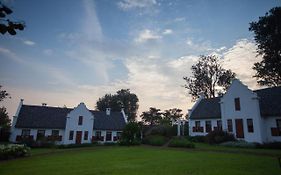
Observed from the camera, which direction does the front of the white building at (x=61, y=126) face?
facing the viewer and to the right of the viewer

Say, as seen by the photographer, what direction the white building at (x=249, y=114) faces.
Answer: facing the viewer and to the left of the viewer

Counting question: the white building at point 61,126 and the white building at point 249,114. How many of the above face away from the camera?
0

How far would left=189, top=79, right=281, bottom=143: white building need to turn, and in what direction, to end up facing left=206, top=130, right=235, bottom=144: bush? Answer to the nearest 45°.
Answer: approximately 45° to its right

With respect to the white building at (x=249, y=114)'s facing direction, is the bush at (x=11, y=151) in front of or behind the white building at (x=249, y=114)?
in front

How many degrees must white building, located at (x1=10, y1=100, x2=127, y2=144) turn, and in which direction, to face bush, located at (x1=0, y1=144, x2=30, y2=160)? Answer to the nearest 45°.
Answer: approximately 45° to its right
